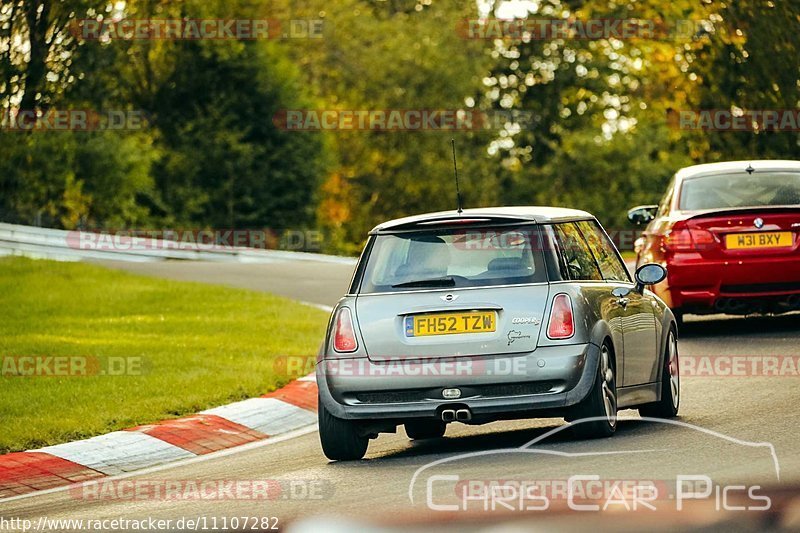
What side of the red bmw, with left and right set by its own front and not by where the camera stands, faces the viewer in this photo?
back

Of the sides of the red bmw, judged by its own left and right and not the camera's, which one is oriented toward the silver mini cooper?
back

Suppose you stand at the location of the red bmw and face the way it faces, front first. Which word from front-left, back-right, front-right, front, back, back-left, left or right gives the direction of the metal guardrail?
front-left

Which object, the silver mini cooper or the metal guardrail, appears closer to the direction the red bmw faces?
the metal guardrail

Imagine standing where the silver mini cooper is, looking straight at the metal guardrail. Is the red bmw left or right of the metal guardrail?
right
